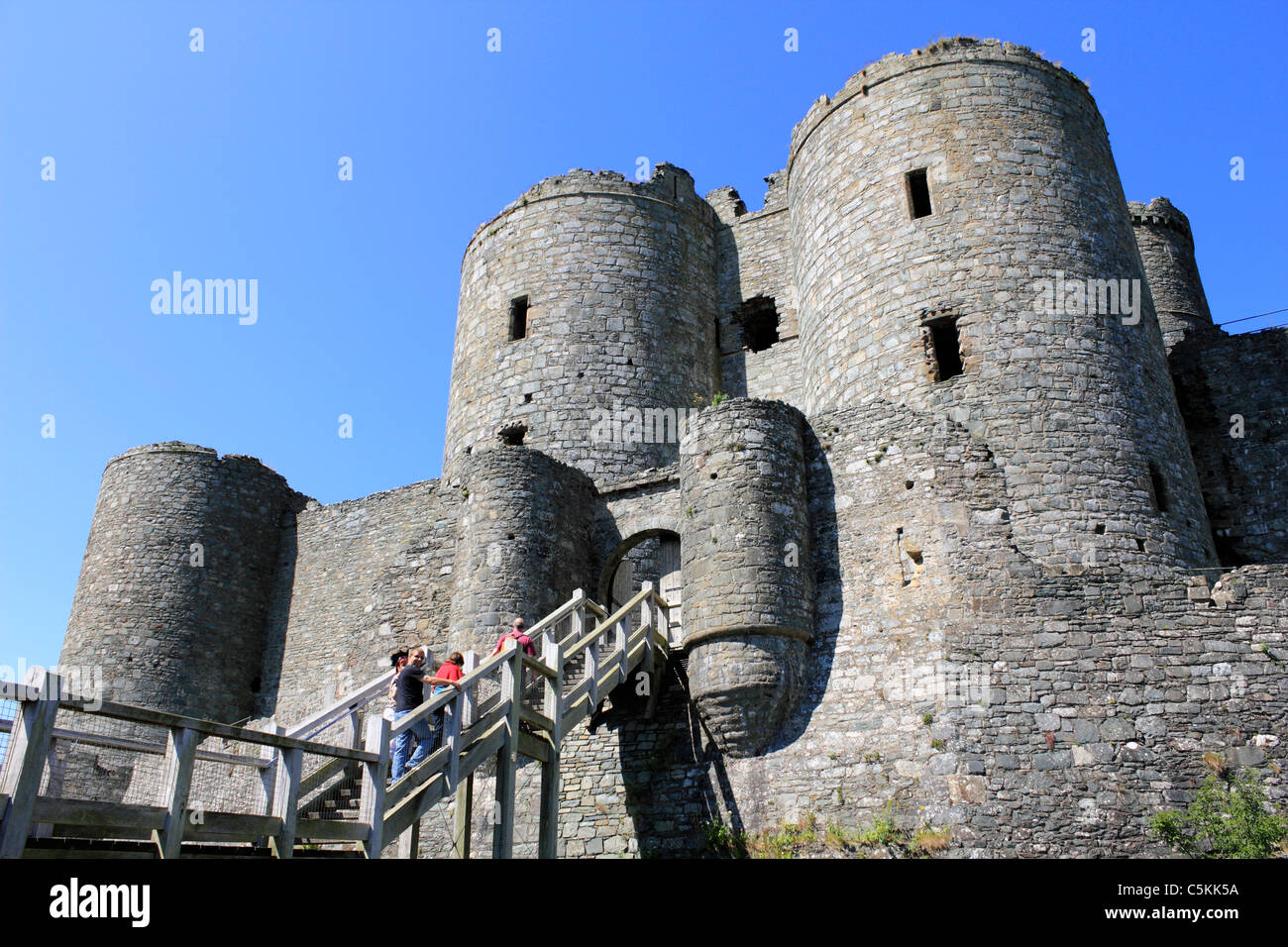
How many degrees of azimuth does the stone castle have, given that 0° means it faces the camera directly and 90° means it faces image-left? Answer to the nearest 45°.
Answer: approximately 45°

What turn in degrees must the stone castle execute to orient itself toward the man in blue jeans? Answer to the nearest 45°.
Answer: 0° — it already faces them

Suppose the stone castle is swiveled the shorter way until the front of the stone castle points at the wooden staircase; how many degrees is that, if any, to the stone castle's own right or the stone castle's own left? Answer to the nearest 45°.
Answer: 0° — it already faces it
